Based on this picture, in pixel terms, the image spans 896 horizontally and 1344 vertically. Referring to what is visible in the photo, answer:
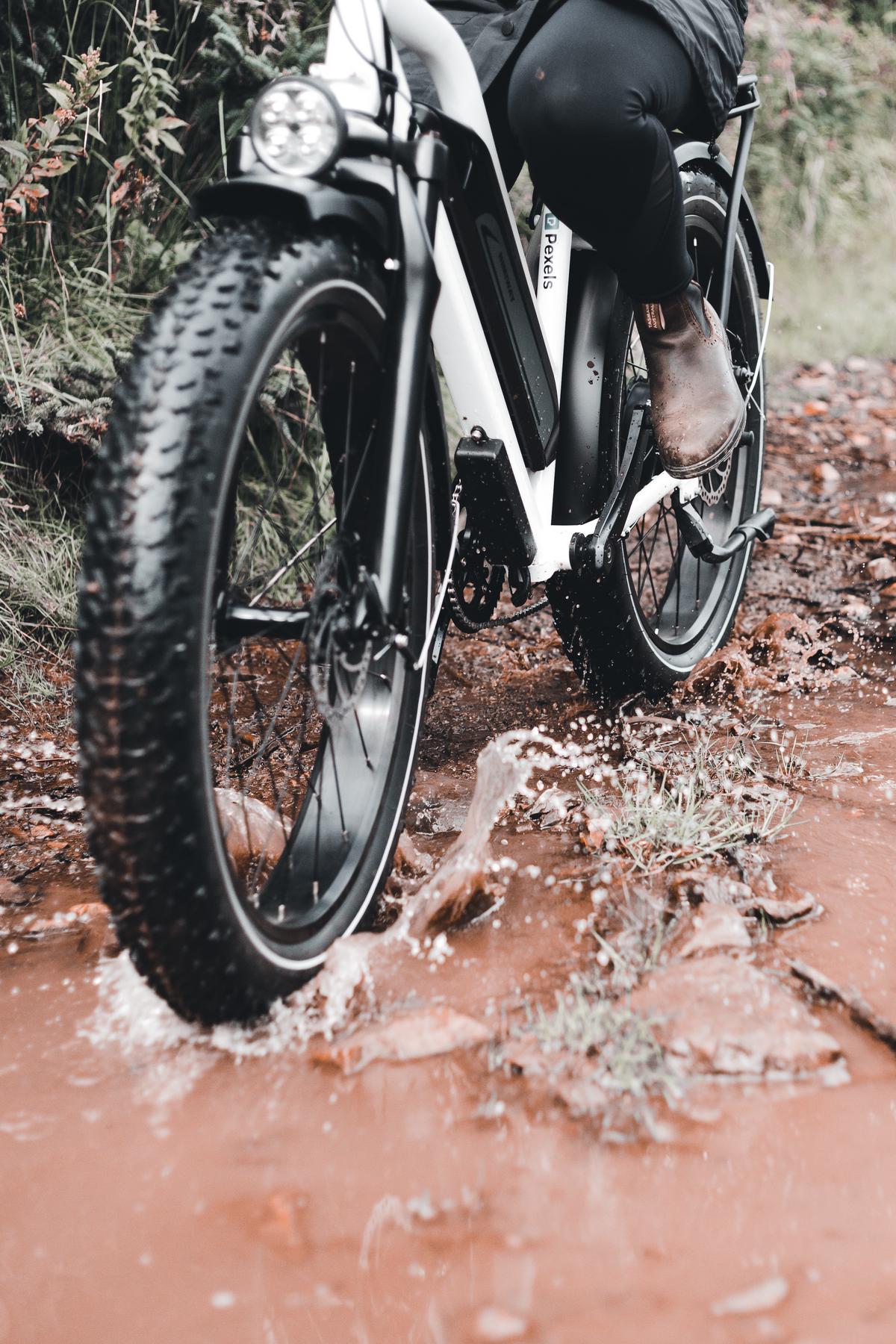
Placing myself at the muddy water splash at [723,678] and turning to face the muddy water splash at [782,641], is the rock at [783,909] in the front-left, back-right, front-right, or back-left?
back-right

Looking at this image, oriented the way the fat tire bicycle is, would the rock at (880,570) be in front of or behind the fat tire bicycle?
behind

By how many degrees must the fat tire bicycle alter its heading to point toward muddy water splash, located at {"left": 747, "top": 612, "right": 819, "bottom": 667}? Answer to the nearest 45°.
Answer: approximately 180°

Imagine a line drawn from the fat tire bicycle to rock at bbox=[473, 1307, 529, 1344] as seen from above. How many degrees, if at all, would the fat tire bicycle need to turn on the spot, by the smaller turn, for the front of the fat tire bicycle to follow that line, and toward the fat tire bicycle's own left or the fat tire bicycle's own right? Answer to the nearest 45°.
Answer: approximately 45° to the fat tire bicycle's own left
